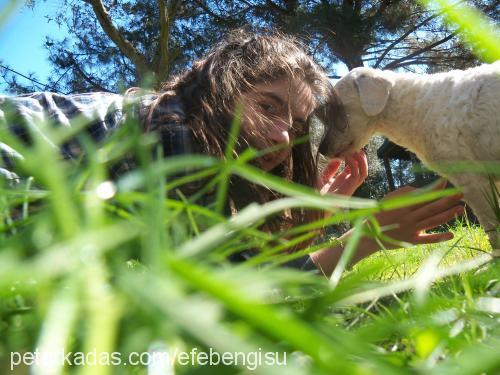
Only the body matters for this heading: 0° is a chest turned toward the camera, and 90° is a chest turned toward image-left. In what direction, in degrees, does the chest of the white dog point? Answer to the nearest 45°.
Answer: approximately 90°

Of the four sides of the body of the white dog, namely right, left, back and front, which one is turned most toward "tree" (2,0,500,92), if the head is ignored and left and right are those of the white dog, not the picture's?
right
